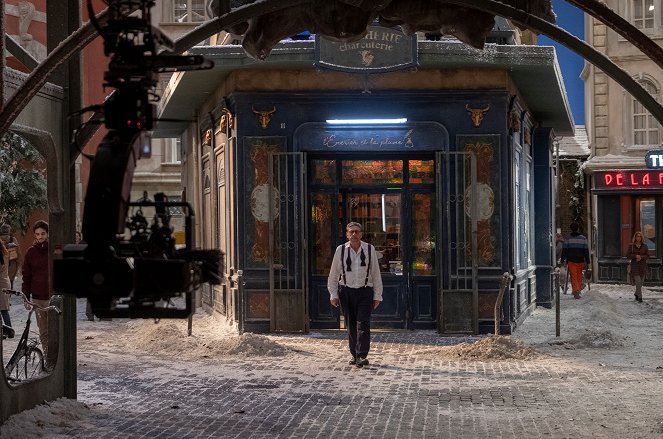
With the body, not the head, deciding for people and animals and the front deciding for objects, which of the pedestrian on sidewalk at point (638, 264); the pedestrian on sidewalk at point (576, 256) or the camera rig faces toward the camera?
the pedestrian on sidewalk at point (638, 264)

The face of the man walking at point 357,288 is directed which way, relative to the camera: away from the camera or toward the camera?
toward the camera

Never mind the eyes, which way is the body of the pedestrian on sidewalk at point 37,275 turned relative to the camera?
toward the camera

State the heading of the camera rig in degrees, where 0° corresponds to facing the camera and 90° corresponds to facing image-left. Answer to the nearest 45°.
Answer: approximately 270°

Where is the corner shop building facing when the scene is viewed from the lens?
facing the viewer

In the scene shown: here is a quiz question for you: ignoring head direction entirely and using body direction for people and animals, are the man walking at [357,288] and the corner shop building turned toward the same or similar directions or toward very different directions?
same or similar directions

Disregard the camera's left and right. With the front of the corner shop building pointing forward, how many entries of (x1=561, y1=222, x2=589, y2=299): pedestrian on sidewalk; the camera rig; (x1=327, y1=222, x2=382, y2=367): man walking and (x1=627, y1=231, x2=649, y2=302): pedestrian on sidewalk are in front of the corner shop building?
2

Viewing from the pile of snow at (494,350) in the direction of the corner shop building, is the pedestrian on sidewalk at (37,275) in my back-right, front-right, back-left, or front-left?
front-left

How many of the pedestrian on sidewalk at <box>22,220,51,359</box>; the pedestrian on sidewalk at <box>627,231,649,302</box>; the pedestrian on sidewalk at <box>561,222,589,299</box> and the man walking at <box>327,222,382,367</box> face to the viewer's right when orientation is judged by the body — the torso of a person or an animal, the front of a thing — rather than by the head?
0

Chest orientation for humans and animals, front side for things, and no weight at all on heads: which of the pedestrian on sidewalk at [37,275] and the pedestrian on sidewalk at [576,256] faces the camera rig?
the pedestrian on sidewalk at [37,275]

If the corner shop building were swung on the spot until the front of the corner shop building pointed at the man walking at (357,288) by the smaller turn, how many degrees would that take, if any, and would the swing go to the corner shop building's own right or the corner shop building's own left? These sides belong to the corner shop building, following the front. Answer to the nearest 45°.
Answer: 0° — it already faces them

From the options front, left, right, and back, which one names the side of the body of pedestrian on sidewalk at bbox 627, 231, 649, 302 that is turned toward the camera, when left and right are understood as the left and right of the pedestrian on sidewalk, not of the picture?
front
